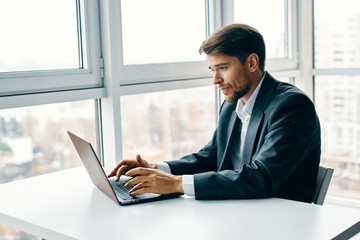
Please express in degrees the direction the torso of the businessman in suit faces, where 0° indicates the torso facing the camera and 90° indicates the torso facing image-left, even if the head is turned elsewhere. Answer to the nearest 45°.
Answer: approximately 45°

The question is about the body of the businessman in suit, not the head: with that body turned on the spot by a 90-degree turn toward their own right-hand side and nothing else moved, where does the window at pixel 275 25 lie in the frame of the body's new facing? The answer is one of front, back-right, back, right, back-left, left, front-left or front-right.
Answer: front-right

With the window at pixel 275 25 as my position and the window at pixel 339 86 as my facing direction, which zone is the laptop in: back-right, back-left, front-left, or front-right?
back-right

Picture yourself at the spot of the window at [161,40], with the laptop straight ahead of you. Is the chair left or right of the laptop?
left
